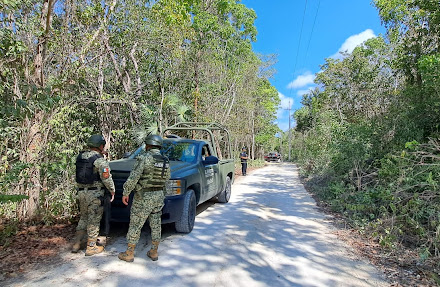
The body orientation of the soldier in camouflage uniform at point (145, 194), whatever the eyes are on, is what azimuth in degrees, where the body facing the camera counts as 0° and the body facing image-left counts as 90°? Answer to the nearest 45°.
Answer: approximately 135°

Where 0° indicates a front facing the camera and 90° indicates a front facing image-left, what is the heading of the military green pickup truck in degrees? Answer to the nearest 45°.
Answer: approximately 45°

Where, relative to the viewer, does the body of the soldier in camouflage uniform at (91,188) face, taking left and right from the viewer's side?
facing away from the viewer and to the right of the viewer

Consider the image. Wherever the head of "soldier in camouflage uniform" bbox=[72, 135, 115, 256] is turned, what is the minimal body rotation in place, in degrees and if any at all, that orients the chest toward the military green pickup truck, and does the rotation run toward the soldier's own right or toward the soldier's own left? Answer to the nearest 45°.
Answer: approximately 45° to the soldier's own right

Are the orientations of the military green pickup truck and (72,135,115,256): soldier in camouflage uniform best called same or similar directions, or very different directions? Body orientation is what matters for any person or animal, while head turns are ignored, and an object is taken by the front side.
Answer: very different directions

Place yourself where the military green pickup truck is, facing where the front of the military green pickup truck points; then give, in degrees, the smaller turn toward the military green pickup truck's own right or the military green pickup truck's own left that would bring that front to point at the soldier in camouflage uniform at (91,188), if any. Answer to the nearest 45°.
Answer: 0° — it already faces them

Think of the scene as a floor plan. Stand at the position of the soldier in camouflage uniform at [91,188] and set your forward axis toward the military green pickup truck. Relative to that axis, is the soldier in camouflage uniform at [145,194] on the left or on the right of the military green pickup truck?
right

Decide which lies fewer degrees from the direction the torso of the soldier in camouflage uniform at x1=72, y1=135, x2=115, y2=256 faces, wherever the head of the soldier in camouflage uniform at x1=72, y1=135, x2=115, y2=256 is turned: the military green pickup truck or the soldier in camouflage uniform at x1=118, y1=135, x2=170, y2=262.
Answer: the military green pickup truck

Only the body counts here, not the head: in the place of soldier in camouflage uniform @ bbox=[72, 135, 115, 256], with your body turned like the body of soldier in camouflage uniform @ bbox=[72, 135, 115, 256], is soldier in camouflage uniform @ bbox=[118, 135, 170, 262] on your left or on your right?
on your right
